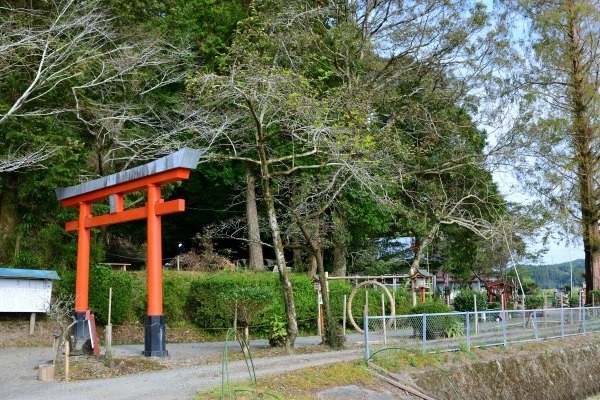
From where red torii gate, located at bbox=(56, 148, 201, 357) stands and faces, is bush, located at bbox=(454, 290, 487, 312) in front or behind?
behind

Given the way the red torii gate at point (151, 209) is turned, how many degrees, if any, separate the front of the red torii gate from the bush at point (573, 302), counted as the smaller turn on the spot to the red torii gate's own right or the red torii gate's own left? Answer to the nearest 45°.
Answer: approximately 180°

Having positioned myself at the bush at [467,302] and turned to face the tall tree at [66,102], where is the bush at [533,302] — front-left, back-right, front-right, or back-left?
back-right

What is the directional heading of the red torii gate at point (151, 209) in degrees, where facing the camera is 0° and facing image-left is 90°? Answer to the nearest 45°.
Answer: approximately 45°

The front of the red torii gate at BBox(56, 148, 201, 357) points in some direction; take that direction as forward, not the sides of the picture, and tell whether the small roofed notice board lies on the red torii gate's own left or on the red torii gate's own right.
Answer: on the red torii gate's own right

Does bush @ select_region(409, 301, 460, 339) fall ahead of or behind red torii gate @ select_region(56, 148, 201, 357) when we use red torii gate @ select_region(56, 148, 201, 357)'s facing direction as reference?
behind

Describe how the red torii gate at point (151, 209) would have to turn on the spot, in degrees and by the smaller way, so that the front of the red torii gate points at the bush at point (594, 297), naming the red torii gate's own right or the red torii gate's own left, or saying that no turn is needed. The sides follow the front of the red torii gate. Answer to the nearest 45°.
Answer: approximately 180°

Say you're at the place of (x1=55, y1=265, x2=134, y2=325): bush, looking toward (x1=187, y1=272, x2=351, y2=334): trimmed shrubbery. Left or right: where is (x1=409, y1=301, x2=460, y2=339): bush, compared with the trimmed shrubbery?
right

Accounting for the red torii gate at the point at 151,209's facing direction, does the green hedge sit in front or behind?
behind

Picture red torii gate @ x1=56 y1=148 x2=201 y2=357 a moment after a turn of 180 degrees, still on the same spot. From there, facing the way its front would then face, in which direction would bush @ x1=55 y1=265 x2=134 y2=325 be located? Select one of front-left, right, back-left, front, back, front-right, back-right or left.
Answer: front-left
